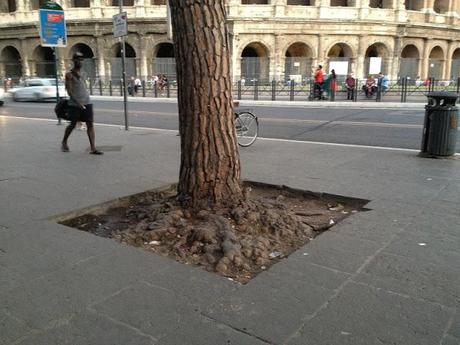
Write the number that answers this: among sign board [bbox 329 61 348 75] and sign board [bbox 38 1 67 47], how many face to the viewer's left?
0

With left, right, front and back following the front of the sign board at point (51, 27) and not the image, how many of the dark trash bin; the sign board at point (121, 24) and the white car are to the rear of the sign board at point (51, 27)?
1

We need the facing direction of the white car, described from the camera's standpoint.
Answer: facing to the left of the viewer

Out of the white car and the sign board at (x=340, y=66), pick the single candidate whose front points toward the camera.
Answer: the sign board

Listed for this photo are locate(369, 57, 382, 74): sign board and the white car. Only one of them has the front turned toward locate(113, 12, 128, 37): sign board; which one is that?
locate(369, 57, 382, 74): sign board

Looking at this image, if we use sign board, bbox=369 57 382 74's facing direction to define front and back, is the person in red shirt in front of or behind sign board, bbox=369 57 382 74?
in front

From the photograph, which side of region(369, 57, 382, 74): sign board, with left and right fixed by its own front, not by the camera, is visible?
front

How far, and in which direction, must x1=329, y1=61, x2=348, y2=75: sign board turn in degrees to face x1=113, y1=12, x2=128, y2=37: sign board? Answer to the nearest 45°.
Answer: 0° — it already faces it

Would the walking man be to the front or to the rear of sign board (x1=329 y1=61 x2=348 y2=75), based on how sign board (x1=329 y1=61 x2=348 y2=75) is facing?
to the front

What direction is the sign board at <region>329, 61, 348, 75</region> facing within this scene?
toward the camera

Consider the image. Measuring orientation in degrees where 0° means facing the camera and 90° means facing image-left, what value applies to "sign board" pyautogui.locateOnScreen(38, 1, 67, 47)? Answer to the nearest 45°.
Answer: approximately 0°

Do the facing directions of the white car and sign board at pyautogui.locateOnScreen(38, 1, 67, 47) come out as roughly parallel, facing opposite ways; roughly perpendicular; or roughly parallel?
roughly perpendicular

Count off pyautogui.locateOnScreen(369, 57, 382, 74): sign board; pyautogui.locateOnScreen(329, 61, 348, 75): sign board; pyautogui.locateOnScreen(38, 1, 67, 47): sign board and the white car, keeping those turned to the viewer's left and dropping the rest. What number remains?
1

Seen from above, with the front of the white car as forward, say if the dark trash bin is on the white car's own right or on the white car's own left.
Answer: on the white car's own left

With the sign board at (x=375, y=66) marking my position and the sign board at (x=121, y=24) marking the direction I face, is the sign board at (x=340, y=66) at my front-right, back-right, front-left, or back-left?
front-right
